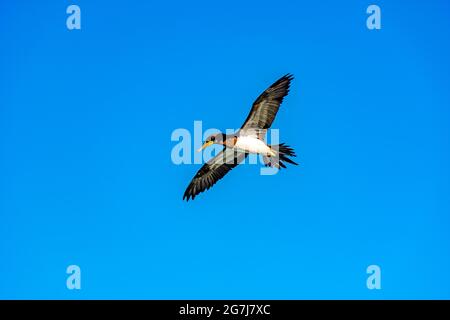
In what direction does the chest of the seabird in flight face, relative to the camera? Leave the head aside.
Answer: to the viewer's left
